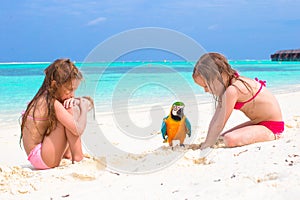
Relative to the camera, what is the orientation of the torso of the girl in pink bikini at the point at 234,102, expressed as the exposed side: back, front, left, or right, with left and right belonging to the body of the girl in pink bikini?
left

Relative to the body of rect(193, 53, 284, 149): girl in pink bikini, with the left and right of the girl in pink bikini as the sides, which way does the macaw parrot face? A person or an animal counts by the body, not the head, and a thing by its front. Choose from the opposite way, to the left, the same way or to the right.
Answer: to the left

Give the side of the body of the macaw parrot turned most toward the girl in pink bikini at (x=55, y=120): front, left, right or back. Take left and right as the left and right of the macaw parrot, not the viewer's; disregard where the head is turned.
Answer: right

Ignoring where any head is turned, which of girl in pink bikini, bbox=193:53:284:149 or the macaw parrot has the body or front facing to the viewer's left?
the girl in pink bikini

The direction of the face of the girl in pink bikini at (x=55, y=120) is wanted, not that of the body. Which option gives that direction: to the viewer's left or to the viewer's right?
to the viewer's right

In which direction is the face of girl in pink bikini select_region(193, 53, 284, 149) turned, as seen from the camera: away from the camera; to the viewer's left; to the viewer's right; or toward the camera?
to the viewer's left

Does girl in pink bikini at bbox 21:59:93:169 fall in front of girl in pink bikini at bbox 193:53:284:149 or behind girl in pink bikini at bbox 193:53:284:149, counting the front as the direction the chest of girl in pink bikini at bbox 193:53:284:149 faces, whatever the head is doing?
in front
